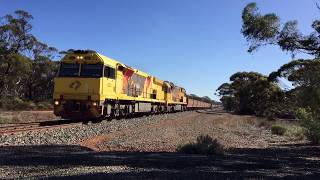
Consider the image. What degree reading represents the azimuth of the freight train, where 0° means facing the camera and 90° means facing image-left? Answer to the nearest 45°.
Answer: approximately 45°

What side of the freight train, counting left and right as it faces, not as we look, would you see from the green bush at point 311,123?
left

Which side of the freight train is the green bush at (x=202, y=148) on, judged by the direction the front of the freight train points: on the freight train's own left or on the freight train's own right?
on the freight train's own left
